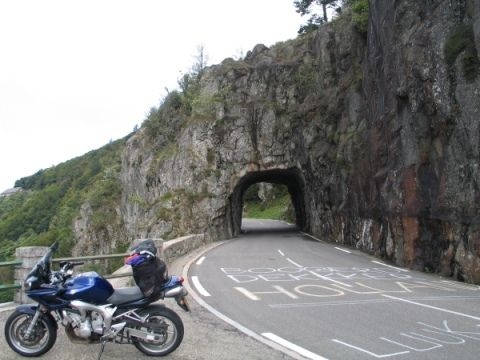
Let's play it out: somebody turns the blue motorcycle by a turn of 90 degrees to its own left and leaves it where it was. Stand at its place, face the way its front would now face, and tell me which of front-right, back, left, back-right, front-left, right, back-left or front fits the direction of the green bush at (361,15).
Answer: back-left

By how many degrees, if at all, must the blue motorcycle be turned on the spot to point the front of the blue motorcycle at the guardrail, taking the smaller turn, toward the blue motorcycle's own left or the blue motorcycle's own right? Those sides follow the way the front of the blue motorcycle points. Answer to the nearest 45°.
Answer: approximately 45° to the blue motorcycle's own right

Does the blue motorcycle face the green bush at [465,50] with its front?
no

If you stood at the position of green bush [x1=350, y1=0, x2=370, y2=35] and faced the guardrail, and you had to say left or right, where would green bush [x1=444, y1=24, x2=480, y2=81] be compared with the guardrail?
left

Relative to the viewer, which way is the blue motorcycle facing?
to the viewer's left
